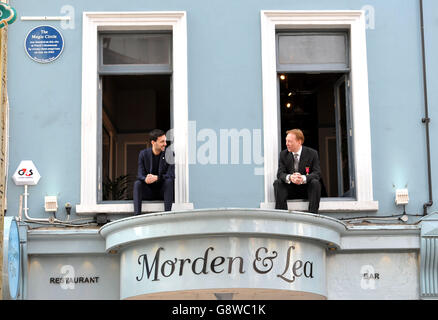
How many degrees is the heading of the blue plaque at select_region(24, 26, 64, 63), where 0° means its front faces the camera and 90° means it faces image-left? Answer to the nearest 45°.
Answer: approximately 0°

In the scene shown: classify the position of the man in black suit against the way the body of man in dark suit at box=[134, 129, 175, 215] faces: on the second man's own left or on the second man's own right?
on the second man's own left

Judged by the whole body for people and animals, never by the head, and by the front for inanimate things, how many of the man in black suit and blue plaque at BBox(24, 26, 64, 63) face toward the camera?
2

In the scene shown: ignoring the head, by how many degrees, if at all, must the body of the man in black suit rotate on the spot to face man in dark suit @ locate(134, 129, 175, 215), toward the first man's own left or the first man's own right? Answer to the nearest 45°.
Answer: approximately 90° to the first man's own right

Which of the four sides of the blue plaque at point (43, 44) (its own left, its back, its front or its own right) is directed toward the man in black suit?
left

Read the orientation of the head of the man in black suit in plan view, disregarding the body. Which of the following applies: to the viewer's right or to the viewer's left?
to the viewer's left

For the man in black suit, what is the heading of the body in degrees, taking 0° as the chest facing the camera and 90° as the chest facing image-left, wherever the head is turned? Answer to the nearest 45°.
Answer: approximately 0°
